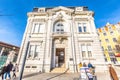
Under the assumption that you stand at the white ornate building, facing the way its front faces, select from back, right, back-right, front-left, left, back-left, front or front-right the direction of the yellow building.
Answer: back-left

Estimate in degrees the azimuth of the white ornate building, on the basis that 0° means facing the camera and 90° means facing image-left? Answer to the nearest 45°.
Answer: approximately 0°
